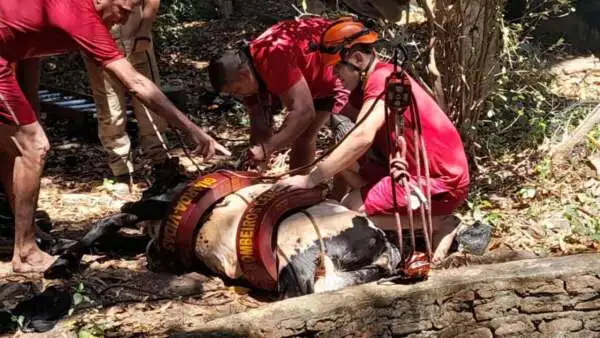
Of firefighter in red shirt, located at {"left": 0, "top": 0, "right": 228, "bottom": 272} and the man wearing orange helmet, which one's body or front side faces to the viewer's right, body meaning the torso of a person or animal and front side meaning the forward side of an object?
the firefighter in red shirt

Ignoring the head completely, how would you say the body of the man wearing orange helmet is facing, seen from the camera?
to the viewer's left

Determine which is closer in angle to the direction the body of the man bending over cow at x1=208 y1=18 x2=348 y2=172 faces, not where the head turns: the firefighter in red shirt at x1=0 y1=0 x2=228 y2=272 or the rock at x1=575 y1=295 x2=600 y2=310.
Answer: the firefighter in red shirt

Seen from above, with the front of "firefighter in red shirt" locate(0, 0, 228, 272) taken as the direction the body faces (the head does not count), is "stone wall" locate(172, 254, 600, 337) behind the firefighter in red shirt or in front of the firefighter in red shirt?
in front

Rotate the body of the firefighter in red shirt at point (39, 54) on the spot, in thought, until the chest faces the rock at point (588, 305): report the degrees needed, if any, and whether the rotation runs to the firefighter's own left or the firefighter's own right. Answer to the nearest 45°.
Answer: approximately 45° to the firefighter's own right

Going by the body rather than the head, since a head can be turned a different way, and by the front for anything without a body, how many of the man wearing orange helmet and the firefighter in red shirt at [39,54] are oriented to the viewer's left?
1

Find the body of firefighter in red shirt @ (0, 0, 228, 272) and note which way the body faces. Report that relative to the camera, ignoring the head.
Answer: to the viewer's right

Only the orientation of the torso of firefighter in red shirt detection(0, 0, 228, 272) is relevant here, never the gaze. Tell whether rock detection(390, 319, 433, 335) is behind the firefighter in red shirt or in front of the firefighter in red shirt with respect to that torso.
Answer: in front

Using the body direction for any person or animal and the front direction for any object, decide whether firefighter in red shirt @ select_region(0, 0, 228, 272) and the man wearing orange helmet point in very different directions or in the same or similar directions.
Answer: very different directions

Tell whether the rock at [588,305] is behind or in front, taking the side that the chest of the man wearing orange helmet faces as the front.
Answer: behind
